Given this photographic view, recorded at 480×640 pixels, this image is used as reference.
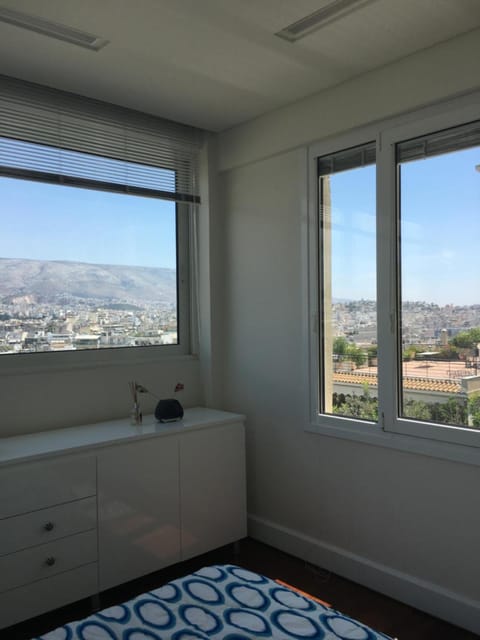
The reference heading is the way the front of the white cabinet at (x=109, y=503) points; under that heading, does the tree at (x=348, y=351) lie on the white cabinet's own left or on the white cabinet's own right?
on the white cabinet's own left

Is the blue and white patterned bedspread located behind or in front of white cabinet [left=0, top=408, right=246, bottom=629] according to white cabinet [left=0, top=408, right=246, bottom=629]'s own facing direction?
in front

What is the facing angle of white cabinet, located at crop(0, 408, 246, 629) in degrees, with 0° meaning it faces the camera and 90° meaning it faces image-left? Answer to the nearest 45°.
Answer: approximately 315°

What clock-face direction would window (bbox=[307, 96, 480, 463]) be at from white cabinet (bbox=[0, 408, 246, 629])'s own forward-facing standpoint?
The window is roughly at 11 o'clock from the white cabinet.

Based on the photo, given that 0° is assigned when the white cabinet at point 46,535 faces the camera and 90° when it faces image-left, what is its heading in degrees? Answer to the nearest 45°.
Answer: approximately 315°
